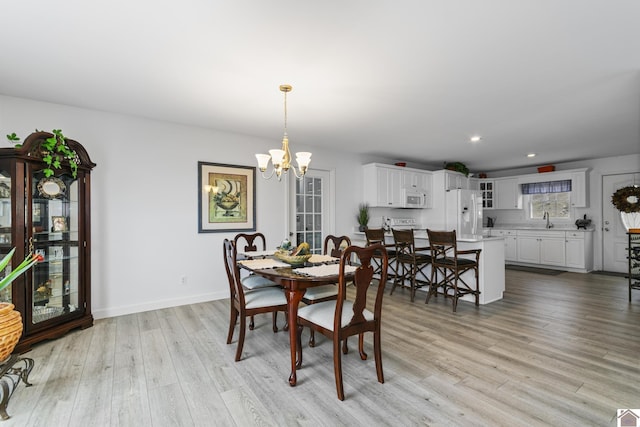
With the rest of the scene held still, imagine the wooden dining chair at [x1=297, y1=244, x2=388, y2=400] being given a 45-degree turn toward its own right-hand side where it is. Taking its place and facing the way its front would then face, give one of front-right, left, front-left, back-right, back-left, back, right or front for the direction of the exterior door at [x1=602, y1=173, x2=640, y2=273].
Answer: front-right

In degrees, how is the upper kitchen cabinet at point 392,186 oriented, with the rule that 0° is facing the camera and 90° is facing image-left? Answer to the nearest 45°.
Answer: approximately 315°

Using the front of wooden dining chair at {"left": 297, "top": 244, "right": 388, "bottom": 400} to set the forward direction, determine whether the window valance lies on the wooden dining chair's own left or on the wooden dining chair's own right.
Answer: on the wooden dining chair's own right

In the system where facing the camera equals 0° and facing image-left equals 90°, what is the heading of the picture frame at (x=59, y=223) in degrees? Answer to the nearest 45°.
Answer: approximately 0°

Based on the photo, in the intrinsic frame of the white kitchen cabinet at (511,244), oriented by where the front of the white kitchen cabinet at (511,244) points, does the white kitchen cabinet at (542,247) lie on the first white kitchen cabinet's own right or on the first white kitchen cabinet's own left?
on the first white kitchen cabinet's own left

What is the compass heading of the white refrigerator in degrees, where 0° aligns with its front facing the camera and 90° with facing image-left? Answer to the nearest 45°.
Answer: approximately 315°
